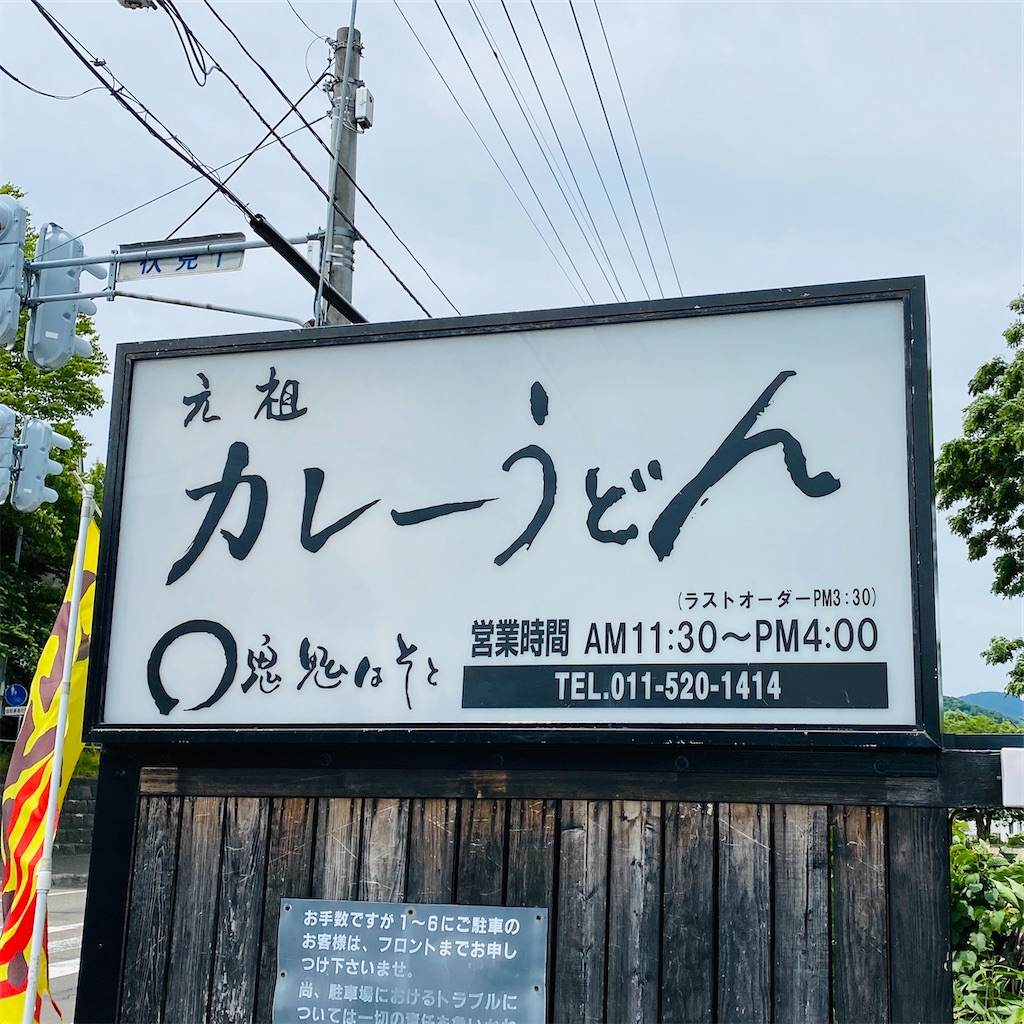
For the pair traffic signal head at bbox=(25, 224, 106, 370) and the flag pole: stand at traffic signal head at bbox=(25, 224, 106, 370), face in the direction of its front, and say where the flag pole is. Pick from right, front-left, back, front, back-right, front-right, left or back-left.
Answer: back-right

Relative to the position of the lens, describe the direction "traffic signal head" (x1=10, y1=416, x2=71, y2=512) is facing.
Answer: facing away from the viewer and to the right of the viewer

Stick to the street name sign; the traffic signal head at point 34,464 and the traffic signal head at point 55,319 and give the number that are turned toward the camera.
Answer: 1

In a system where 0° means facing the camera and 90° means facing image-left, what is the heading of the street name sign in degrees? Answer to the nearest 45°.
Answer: approximately 0°

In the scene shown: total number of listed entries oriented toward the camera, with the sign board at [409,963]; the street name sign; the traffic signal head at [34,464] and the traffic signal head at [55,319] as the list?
2

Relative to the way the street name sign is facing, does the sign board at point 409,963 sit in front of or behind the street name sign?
in front
